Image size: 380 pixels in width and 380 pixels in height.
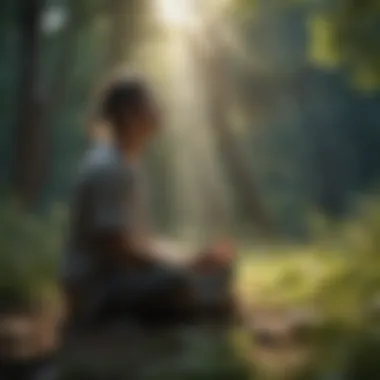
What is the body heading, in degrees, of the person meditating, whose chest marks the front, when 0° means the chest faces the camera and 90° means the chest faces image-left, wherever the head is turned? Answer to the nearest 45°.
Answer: approximately 270°
